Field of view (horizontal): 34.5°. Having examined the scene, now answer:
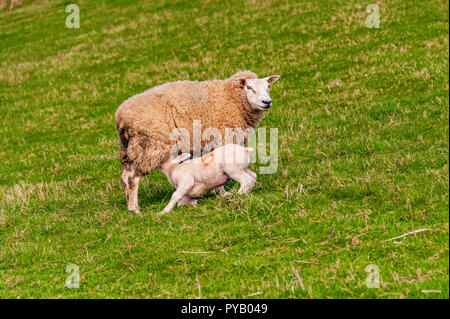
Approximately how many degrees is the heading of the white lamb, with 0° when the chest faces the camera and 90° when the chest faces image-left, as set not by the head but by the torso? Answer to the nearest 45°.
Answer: approximately 90°

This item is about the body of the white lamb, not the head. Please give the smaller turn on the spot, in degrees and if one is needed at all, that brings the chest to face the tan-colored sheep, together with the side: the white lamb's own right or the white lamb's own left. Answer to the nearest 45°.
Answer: approximately 45° to the white lamb's own right
